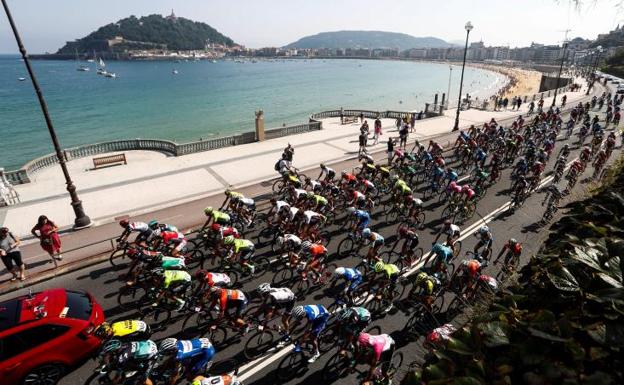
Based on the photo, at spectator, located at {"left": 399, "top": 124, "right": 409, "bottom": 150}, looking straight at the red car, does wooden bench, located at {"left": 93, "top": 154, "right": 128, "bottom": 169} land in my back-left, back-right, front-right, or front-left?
front-right

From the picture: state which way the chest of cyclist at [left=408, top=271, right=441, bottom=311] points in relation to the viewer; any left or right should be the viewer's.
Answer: facing the viewer and to the left of the viewer

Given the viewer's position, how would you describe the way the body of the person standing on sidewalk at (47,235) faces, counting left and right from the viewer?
facing the viewer and to the right of the viewer

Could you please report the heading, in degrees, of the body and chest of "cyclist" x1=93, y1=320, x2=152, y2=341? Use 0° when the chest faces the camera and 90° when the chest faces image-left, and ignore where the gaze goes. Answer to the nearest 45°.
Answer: approximately 90°

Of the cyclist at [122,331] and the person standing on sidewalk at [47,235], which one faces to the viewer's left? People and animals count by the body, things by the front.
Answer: the cyclist

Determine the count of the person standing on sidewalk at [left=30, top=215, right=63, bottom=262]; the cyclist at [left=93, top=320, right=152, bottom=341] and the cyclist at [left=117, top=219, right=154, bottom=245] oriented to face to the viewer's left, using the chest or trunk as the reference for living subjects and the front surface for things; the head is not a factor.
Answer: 2

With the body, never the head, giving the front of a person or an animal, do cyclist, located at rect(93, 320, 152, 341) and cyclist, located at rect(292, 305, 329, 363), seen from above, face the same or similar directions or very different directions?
same or similar directions

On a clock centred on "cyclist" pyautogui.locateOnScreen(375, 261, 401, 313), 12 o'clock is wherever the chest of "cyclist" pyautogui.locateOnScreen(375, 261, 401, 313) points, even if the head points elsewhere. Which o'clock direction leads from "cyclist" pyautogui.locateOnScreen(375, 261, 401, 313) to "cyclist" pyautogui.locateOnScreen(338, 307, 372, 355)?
"cyclist" pyautogui.locateOnScreen(338, 307, 372, 355) is roughly at 11 o'clock from "cyclist" pyautogui.locateOnScreen(375, 261, 401, 313).

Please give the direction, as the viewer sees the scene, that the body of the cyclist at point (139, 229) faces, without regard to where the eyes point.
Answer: to the viewer's left

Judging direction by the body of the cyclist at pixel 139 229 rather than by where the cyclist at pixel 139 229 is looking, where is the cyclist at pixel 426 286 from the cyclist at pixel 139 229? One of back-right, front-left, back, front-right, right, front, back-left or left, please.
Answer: back-left

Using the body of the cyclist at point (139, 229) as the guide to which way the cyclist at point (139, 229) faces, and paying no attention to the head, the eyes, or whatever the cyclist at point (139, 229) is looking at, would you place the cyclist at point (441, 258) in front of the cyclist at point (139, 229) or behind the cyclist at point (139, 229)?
behind

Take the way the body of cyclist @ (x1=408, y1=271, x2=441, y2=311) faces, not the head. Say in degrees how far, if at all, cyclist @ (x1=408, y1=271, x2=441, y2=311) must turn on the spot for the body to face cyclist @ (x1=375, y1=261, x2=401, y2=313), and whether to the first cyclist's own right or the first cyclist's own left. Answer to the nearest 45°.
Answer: approximately 45° to the first cyclist's own right

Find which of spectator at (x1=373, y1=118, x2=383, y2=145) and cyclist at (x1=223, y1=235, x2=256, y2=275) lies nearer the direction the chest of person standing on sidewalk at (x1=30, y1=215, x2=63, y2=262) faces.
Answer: the cyclist

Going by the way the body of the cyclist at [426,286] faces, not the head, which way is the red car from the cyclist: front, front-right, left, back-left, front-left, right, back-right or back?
front

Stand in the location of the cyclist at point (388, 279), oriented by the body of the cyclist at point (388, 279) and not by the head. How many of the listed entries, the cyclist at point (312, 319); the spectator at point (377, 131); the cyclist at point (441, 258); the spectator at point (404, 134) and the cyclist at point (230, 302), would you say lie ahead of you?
2

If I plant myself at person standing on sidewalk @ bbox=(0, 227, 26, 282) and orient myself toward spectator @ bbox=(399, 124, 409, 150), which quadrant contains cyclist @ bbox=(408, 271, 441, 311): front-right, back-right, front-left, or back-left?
front-right

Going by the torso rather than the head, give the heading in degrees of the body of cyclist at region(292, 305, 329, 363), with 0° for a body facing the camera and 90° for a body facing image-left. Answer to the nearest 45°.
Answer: approximately 45°

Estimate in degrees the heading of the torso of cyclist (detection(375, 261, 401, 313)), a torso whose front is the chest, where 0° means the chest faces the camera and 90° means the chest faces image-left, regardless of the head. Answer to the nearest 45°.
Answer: approximately 45°

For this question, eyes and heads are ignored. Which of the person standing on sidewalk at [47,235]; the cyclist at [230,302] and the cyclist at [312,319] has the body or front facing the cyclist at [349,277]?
the person standing on sidewalk

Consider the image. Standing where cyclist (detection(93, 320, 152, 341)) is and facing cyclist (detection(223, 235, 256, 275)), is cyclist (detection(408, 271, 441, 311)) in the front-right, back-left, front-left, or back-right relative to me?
front-right

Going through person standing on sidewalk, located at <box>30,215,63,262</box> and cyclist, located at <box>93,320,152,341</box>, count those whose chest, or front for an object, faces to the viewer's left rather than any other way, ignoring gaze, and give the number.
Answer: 1

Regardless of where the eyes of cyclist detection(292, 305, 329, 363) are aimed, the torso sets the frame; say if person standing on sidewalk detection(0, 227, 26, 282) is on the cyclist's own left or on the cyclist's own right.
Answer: on the cyclist's own right
